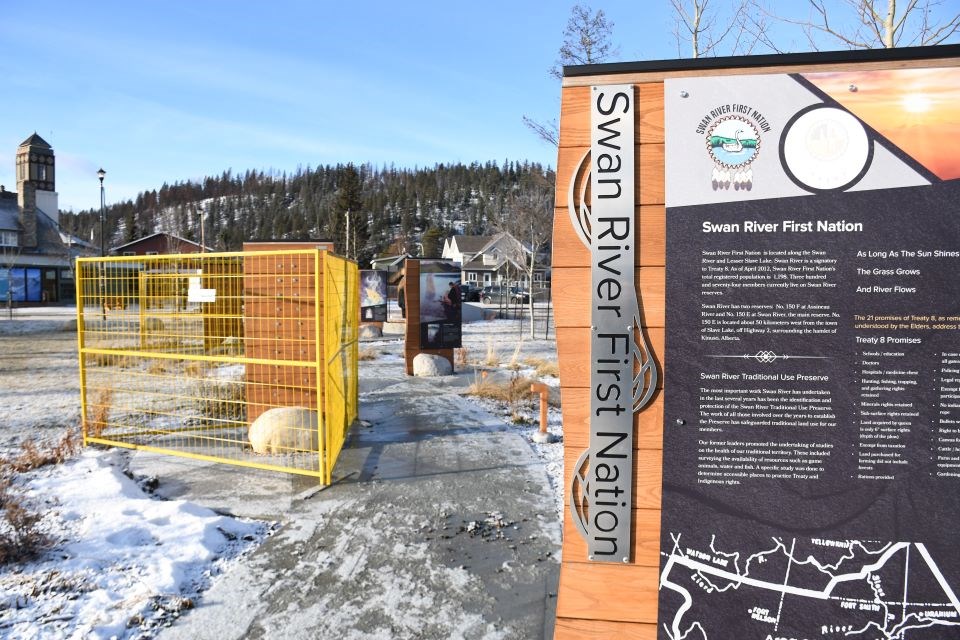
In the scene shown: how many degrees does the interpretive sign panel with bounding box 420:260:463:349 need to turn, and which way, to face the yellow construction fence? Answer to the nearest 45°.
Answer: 0° — it already faces it

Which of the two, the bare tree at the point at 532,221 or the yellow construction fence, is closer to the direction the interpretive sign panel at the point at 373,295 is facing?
the yellow construction fence

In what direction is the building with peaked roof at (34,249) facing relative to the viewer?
toward the camera

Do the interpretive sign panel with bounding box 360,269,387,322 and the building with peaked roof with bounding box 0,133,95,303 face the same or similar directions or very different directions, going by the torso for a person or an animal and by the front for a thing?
same or similar directions

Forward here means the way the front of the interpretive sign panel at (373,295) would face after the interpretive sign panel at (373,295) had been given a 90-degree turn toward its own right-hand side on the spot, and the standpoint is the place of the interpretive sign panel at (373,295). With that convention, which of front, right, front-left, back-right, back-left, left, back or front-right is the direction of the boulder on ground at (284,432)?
left

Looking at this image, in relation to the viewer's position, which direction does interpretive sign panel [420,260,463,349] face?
facing the viewer

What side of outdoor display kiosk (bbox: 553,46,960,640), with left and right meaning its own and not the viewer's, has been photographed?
front

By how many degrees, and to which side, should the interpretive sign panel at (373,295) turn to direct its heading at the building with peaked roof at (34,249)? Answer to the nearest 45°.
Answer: approximately 135° to its right

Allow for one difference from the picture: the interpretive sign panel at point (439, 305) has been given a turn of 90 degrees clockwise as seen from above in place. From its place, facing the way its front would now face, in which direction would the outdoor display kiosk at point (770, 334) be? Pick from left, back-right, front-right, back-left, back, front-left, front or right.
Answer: left

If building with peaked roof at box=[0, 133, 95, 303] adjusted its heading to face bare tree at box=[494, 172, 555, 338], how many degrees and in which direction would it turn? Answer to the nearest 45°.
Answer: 0° — it already faces it

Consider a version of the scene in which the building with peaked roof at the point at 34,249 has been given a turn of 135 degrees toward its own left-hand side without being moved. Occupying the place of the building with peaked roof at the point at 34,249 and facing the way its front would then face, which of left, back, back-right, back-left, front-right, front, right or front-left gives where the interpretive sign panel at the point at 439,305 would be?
back-right
